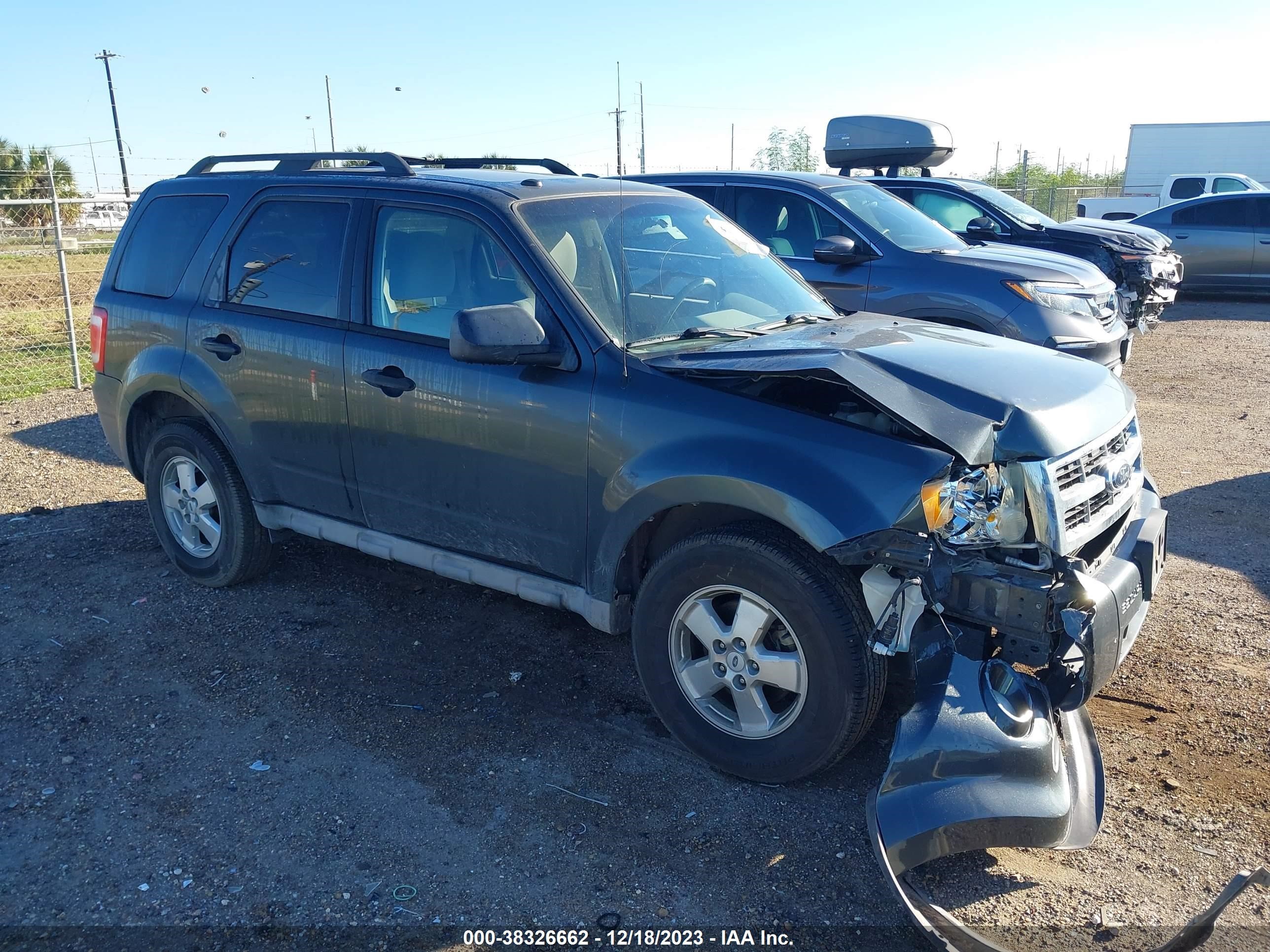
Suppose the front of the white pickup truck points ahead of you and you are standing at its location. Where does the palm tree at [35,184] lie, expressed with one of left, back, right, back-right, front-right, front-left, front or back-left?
back-right

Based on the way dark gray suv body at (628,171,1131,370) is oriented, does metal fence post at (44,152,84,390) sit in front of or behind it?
behind

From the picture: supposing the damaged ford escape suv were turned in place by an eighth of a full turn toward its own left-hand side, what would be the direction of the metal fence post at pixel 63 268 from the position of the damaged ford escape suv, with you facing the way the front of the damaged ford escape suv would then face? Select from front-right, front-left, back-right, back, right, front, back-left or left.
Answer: back-left

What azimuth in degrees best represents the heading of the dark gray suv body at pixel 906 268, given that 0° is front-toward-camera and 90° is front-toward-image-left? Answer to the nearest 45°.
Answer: approximately 315°

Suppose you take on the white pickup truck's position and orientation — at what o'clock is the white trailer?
The white trailer is roughly at 9 o'clock from the white pickup truck.

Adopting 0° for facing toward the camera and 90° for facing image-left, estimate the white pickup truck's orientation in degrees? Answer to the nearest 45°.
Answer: approximately 270°

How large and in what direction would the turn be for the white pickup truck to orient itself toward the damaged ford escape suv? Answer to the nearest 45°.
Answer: approximately 90° to its right

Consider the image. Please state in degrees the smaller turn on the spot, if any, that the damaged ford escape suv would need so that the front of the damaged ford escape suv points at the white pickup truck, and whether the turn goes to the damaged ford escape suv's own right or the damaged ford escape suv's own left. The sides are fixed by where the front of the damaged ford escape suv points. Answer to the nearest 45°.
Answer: approximately 90° to the damaged ford escape suv's own left

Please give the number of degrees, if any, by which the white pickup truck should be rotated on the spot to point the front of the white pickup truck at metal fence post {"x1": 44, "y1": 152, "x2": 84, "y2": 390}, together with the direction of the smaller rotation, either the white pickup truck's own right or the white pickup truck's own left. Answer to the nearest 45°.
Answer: approximately 135° to the white pickup truck's own right

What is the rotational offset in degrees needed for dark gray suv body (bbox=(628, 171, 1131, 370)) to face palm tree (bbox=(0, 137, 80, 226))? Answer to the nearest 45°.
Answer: approximately 180°
